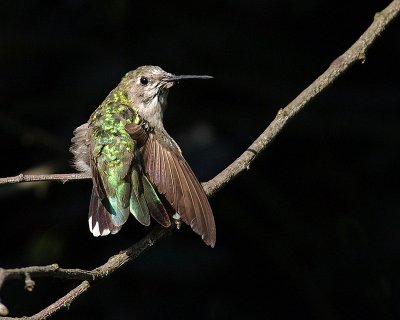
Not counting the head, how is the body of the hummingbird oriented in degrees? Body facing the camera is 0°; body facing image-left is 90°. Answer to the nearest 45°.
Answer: approximately 225°
